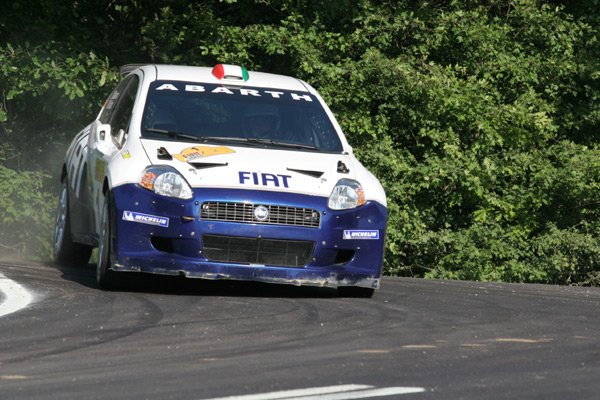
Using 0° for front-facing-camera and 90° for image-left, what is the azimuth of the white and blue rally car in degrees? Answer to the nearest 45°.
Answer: approximately 0°
